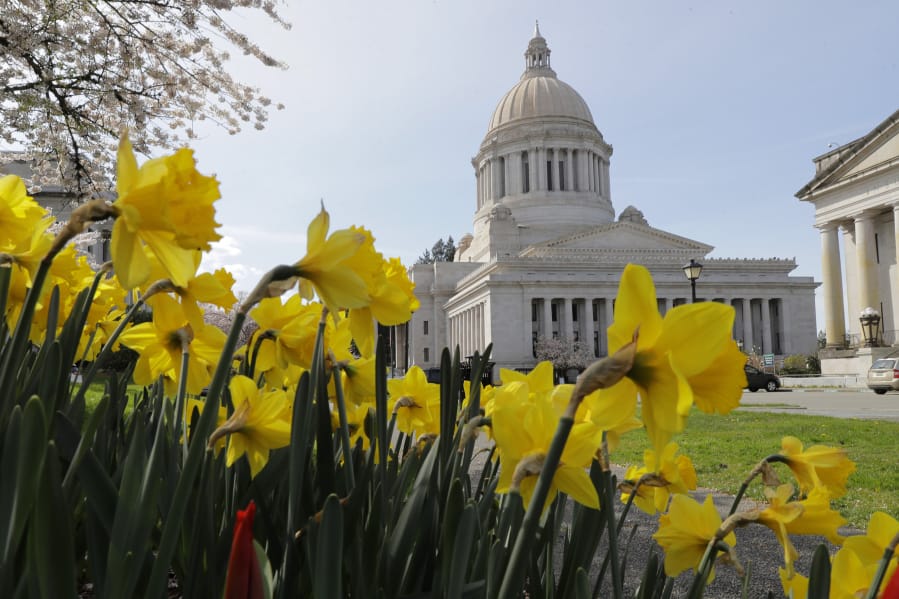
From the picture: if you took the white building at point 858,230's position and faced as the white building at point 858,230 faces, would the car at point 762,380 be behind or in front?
in front

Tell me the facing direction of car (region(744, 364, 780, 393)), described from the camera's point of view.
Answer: facing to the right of the viewer

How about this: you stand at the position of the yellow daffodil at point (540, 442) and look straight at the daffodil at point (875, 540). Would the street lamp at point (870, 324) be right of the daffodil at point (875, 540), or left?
left

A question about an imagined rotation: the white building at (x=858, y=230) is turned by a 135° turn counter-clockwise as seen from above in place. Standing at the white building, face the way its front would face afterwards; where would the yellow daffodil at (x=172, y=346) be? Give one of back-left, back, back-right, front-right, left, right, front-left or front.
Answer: right

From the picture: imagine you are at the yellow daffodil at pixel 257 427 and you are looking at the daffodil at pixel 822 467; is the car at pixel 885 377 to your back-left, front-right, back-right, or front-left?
front-left

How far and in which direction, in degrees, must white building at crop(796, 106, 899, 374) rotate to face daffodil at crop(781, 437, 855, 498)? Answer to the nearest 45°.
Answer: approximately 45° to its left

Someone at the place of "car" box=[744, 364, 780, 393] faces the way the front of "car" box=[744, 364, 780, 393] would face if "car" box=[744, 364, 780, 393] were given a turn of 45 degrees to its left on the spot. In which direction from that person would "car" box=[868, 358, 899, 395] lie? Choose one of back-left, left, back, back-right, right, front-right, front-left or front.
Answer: right

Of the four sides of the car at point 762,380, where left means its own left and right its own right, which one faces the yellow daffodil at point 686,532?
right

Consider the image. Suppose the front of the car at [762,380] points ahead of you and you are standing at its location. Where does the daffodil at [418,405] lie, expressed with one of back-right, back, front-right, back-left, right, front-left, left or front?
right

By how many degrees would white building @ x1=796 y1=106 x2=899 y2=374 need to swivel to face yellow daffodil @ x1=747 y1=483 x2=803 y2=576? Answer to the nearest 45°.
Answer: approximately 45° to its left

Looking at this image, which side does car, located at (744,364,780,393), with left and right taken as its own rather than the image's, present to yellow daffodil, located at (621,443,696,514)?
right

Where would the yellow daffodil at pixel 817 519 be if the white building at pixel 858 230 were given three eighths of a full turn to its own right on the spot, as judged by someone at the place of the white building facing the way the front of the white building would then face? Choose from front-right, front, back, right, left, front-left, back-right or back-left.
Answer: back

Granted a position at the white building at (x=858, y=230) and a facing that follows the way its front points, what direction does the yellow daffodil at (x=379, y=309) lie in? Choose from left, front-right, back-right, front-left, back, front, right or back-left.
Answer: front-left

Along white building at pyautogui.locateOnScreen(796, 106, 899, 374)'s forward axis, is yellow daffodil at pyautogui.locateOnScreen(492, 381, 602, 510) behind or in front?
in front

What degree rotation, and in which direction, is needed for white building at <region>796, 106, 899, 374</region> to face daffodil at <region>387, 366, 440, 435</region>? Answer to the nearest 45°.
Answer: approximately 45° to its left
